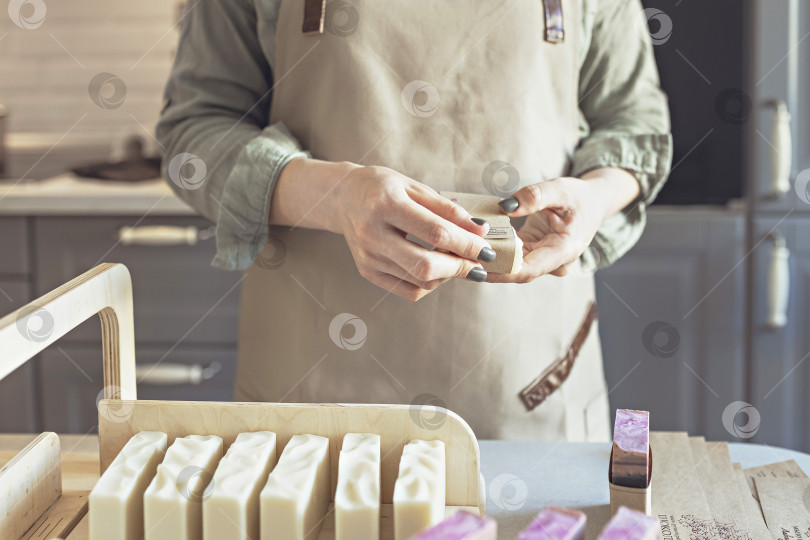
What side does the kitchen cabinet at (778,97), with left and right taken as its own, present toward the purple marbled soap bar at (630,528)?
front

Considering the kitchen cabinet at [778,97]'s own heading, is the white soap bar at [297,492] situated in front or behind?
in front

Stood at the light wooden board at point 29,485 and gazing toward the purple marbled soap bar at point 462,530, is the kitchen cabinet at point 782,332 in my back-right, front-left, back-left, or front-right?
front-left

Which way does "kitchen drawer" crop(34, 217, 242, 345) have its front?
toward the camera

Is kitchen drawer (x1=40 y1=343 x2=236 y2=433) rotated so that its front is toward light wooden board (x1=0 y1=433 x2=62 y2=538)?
yes

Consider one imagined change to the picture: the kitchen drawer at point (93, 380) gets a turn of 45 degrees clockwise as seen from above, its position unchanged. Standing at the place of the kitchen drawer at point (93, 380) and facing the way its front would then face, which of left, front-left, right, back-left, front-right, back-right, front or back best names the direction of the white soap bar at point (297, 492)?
front-left

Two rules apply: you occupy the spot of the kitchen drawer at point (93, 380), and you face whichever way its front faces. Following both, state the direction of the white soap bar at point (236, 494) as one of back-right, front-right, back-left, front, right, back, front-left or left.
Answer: front

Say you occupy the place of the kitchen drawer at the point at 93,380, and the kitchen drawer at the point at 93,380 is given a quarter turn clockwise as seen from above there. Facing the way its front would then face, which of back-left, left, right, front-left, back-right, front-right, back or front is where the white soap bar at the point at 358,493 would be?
left

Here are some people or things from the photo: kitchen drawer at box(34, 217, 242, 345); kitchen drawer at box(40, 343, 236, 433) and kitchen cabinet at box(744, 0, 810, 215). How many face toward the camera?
3

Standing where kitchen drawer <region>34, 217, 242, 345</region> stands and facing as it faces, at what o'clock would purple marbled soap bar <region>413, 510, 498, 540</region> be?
The purple marbled soap bar is roughly at 12 o'clock from the kitchen drawer.

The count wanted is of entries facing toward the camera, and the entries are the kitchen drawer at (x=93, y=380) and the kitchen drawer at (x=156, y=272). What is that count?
2

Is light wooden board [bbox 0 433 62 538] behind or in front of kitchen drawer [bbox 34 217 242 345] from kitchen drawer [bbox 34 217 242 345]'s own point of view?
in front

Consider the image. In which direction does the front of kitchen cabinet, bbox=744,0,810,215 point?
toward the camera
